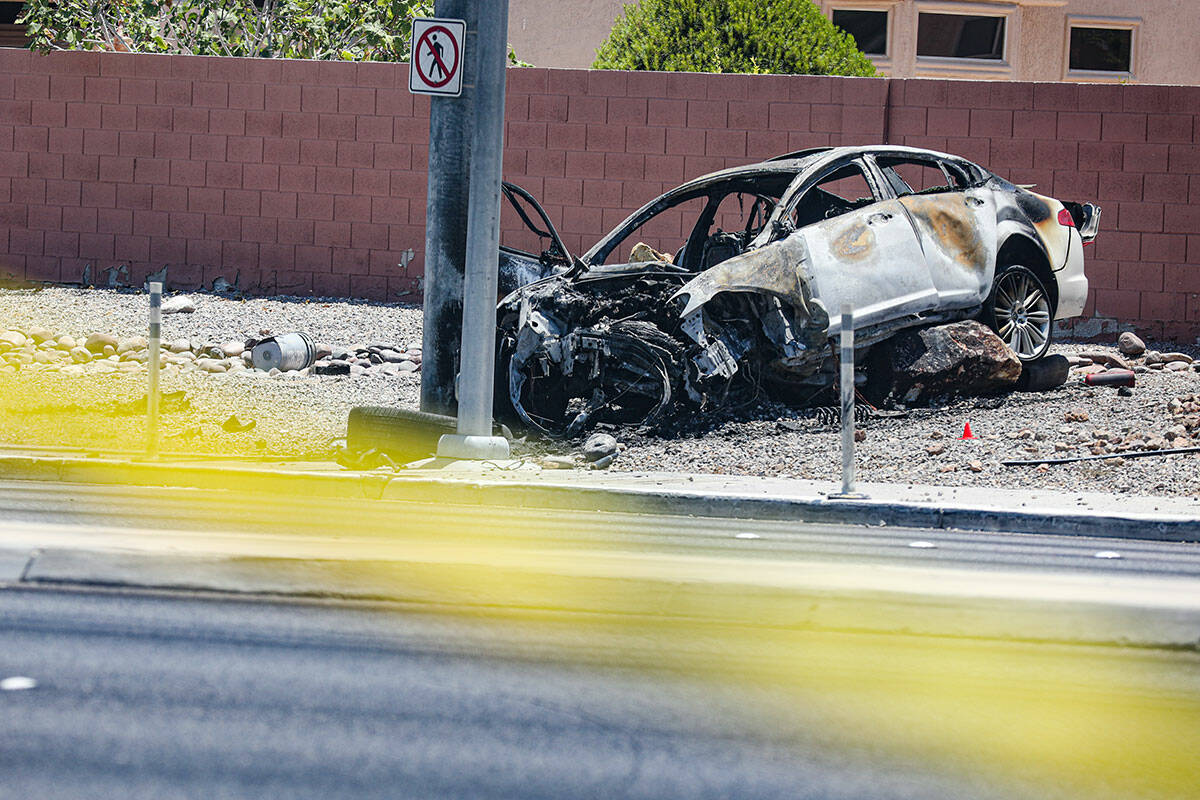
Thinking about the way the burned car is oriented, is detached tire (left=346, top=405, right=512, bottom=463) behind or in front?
in front

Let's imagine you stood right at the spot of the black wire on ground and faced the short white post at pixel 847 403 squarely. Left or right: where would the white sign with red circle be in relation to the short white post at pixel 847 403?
right

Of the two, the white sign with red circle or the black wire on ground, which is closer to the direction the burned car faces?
the white sign with red circle

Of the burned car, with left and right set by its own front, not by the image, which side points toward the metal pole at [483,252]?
front

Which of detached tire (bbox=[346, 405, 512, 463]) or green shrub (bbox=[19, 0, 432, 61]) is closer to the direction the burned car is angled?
the detached tire

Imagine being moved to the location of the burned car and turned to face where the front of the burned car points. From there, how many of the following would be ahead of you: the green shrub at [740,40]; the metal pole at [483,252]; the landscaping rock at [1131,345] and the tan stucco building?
1
